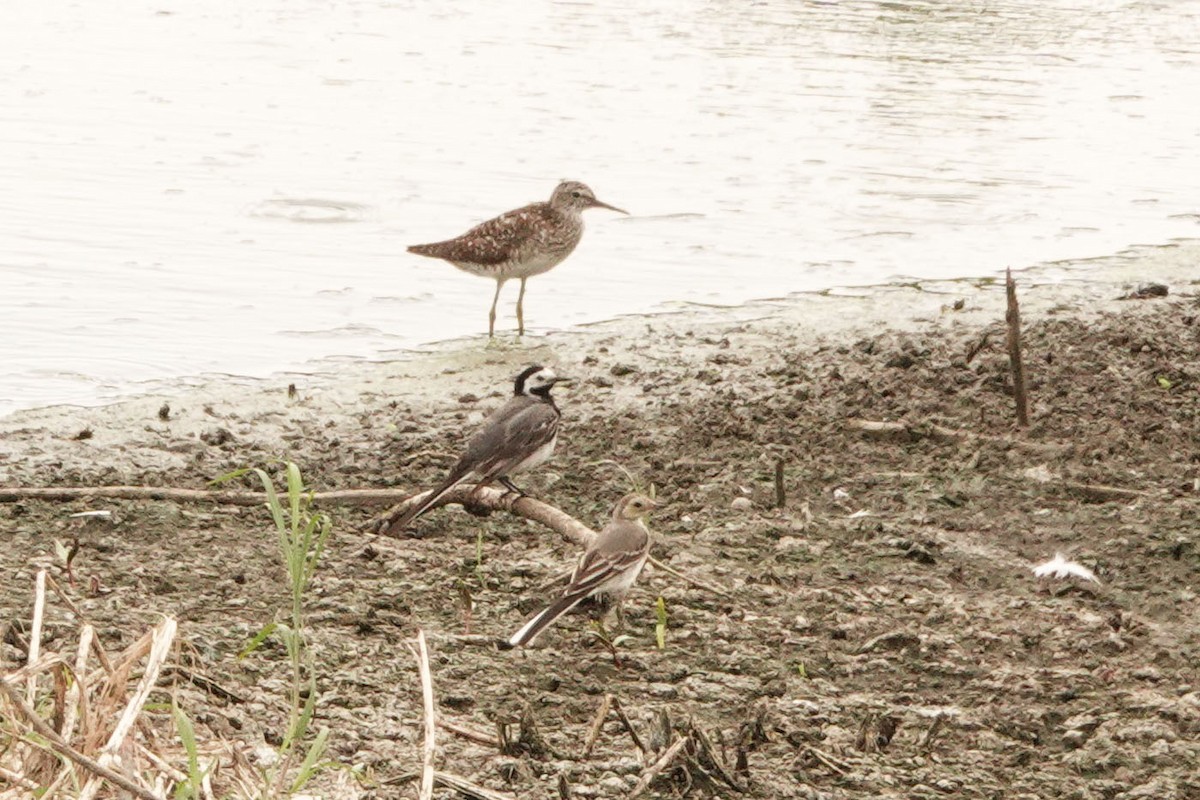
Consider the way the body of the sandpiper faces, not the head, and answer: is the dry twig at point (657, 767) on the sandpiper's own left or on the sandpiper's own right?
on the sandpiper's own right

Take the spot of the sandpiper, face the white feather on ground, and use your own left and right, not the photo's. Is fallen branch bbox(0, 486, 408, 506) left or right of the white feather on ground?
right

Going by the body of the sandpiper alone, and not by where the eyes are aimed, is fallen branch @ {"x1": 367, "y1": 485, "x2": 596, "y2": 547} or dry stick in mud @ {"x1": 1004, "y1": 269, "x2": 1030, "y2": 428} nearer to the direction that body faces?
the dry stick in mud

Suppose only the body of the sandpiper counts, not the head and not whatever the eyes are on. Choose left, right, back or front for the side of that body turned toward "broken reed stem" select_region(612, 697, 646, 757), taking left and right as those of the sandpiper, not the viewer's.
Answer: right

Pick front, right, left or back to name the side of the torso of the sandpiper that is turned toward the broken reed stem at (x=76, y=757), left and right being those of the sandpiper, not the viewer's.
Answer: right

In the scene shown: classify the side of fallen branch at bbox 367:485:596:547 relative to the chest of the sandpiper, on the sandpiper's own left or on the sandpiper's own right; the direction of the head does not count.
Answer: on the sandpiper's own right

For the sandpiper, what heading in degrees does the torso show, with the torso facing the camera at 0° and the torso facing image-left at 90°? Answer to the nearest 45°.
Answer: approximately 270°

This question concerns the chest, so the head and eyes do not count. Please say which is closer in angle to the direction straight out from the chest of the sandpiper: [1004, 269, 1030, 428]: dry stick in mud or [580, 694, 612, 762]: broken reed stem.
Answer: the dry stick in mud
